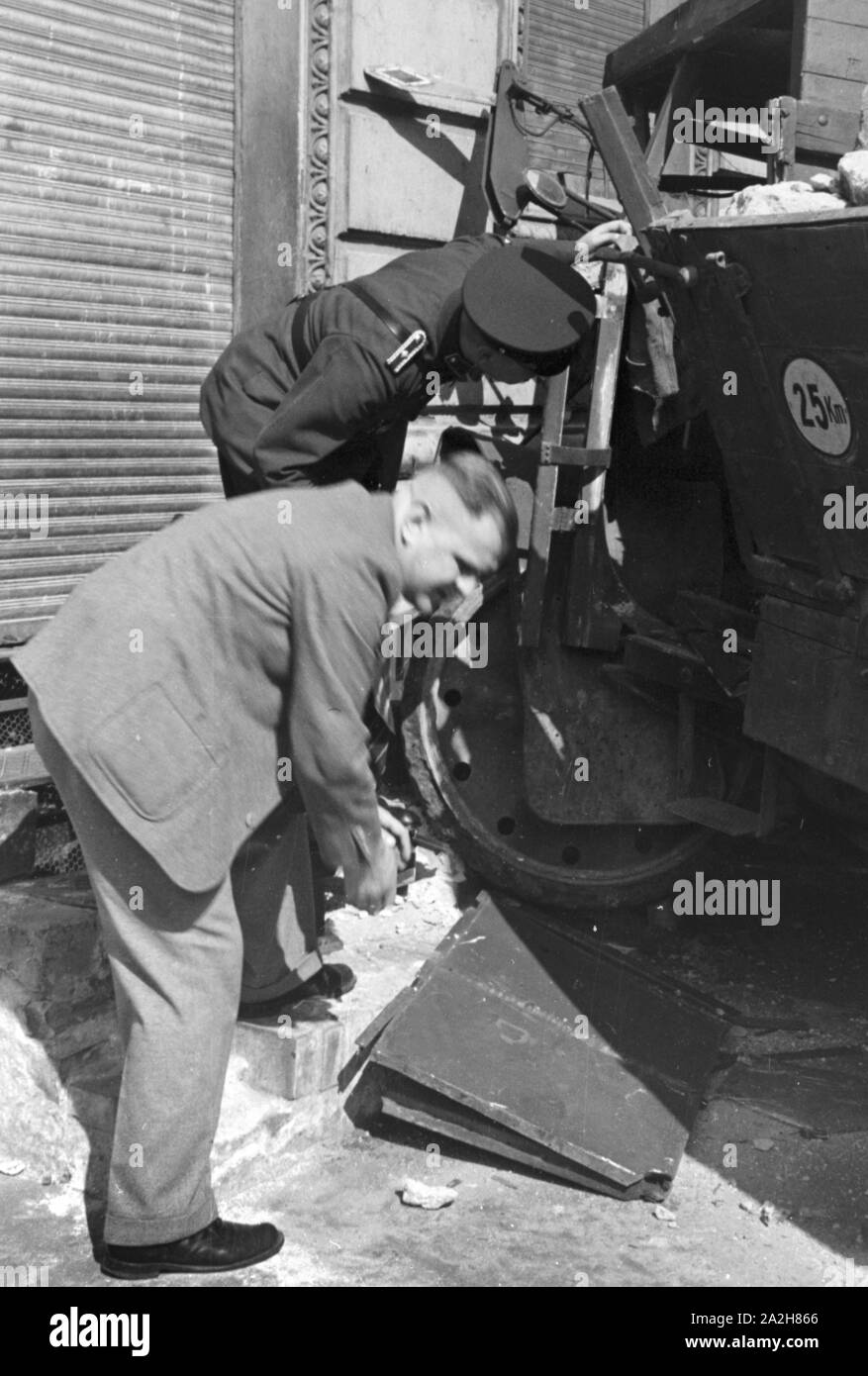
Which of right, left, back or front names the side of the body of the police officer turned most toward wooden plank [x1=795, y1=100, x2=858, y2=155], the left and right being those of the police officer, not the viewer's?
front

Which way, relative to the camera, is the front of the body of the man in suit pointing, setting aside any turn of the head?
to the viewer's right

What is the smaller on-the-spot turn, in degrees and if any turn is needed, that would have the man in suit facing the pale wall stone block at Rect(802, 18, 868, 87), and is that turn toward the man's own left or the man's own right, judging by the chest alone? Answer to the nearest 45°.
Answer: approximately 45° to the man's own left

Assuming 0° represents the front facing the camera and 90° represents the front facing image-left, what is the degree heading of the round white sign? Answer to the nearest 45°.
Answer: approximately 45°

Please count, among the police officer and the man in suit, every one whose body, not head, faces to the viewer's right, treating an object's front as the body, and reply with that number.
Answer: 2

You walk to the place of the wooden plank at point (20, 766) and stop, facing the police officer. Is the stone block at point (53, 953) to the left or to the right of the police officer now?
right

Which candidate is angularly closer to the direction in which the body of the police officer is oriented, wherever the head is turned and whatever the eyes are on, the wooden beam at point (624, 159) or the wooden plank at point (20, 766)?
the wooden beam

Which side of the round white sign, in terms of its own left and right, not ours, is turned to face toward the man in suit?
front

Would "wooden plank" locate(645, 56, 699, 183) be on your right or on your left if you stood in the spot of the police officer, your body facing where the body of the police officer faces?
on your left

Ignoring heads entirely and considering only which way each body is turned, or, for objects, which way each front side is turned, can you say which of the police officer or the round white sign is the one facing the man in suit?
the round white sign

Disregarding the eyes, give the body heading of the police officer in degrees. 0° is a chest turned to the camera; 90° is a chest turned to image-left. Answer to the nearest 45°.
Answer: approximately 270°
